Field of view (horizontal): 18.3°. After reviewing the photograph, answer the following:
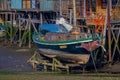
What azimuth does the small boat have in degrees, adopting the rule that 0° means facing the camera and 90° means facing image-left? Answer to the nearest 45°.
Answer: approximately 315°
